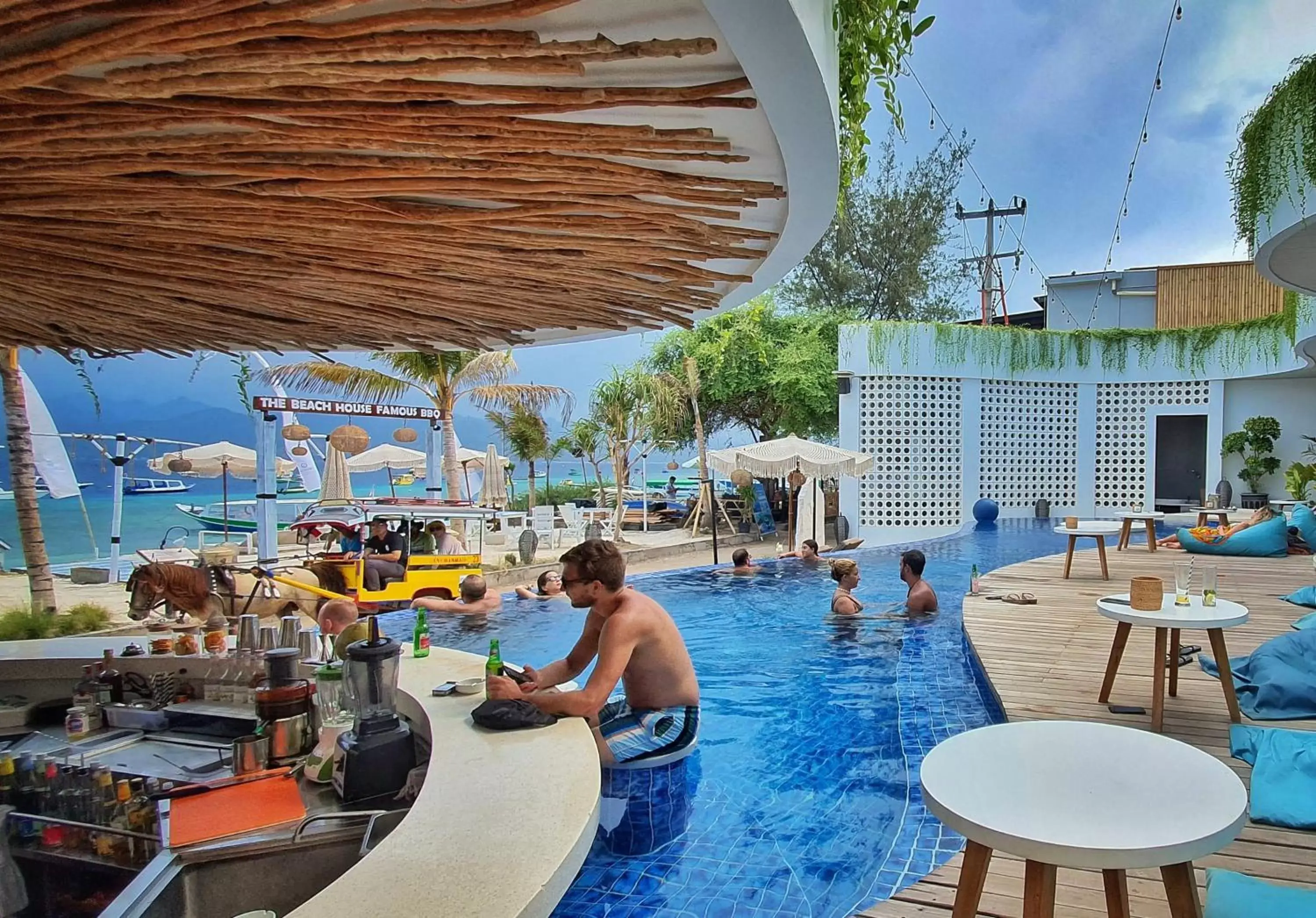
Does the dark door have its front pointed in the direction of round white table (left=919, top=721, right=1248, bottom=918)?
yes

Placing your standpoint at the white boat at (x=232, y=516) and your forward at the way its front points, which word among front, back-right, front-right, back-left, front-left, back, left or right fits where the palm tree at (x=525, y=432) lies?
back-left

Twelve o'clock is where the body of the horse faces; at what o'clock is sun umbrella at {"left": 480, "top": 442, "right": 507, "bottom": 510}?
The sun umbrella is roughly at 4 o'clock from the horse.

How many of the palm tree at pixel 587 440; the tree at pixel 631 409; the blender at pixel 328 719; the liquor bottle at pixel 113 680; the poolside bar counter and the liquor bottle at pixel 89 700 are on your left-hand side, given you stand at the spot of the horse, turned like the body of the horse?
4

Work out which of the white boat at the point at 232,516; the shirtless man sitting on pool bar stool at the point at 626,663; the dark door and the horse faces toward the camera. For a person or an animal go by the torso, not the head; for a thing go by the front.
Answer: the dark door

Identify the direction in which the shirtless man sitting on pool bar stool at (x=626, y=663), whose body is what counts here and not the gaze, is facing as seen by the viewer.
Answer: to the viewer's left

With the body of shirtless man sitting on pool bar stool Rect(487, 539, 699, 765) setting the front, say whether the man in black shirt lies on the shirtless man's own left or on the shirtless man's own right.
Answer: on the shirtless man's own right

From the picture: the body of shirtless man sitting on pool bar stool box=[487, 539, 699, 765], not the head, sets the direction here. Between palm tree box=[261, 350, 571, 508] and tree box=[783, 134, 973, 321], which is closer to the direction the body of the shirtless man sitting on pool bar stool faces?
the palm tree

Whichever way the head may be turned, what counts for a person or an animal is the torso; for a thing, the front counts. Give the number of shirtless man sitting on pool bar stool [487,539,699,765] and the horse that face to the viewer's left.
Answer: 2

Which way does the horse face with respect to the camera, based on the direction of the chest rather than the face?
to the viewer's left

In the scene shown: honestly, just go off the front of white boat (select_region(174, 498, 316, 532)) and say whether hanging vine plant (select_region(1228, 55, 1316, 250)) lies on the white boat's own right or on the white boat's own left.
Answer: on the white boat's own left

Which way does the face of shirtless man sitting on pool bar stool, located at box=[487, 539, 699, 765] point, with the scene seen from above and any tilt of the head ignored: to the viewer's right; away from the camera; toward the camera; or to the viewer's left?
to the viewer's left

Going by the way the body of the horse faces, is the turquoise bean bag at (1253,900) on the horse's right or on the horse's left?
on the horse's left

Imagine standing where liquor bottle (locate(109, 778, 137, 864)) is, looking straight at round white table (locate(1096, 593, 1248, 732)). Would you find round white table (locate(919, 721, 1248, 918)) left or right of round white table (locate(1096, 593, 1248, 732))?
right

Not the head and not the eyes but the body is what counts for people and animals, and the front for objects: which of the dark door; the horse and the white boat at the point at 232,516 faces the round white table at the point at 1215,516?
the dark door

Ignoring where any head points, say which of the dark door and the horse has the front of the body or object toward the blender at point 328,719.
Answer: the dark door

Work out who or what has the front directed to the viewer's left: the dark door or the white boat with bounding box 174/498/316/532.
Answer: the white boat

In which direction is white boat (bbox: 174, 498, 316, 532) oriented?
to the viewer's left
